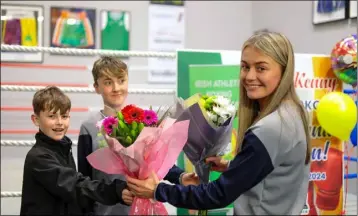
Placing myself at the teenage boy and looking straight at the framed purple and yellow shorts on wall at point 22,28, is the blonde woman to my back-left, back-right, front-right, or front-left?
back-right

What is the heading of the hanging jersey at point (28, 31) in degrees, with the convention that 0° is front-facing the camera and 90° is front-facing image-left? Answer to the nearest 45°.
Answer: approximately 0°

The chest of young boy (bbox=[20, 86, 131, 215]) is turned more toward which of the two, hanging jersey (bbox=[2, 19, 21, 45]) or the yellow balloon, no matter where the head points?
the yellow balloon

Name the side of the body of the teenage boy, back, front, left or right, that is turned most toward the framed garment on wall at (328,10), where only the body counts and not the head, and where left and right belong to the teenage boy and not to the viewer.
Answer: left

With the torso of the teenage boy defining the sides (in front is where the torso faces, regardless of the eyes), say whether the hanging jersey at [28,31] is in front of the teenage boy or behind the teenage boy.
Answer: behind

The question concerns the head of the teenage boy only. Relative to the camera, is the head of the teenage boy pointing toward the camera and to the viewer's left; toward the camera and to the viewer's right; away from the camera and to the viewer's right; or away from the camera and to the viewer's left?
toward the camera and to the viewer's right

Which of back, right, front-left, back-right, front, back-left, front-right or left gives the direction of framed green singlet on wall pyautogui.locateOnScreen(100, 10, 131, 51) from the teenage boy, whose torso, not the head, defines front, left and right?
back-left
